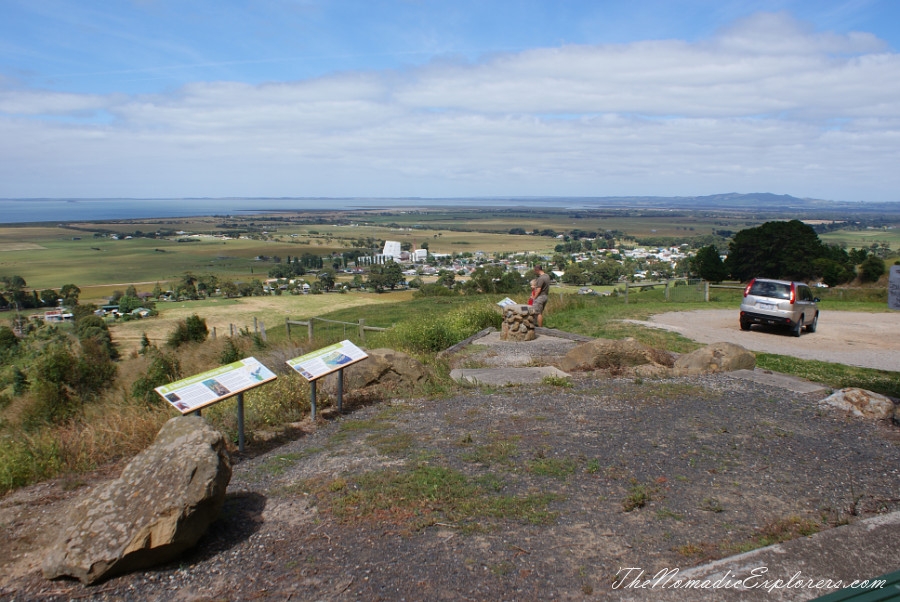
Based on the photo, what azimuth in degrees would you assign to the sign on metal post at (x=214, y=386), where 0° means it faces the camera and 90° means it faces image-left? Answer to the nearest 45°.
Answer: approximately 315°

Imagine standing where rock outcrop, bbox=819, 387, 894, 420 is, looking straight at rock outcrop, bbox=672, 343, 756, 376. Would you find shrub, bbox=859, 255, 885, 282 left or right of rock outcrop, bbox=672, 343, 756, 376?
right

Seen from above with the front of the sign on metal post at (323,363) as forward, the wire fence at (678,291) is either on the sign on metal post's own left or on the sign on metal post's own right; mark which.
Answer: on the sign on metal post's own left

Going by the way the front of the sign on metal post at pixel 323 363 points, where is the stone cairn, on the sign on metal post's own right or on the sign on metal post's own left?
on the sign on metal post's own left

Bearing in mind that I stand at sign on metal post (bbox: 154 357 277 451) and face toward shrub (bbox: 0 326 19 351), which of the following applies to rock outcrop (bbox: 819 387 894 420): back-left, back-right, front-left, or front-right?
back-right

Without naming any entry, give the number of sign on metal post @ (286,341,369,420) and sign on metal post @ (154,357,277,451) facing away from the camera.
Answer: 0

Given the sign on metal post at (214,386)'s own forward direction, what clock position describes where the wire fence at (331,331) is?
The wire fence is roughly at 8 o'clock from the sign on metal post.

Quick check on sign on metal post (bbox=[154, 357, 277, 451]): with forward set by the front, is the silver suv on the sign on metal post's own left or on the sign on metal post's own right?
on the sign on metal post's own left

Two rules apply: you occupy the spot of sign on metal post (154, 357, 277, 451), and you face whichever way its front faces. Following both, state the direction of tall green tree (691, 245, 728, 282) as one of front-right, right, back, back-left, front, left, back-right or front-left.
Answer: left

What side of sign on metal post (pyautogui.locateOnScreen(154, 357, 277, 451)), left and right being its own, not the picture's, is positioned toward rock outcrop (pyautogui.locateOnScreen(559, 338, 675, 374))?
left
